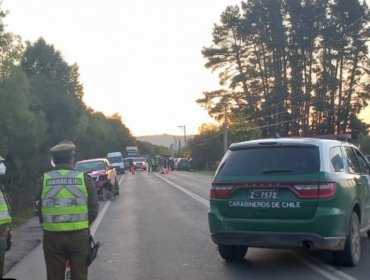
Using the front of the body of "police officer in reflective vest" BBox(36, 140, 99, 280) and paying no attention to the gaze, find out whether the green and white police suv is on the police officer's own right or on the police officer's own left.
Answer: on the police officer's own right

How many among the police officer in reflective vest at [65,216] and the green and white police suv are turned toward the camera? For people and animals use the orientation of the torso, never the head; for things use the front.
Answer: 0

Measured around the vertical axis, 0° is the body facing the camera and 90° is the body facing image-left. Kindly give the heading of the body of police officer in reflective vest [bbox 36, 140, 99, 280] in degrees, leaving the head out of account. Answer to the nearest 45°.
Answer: approximately 180°

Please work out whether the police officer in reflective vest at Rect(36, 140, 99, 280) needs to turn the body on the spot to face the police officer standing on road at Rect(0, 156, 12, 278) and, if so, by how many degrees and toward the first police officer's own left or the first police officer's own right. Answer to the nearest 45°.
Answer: approximately 45° to the first police officer's own left

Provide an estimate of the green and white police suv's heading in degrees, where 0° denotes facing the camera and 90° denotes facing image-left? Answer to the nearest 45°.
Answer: approximately 225°

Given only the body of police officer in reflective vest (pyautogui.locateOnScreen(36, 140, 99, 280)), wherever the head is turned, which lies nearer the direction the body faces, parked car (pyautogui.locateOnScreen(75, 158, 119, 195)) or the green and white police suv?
the parked car

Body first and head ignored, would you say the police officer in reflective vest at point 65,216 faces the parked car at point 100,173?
yes

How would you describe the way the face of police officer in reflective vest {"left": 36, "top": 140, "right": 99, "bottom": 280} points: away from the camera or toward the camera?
away from the camera
